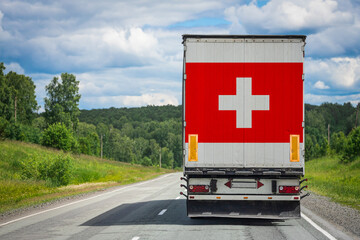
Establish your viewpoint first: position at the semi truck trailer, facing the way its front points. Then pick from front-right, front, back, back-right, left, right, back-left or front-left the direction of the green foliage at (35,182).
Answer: front-left

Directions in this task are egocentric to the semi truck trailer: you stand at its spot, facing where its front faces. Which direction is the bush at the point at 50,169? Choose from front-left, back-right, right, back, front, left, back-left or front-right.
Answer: front-left

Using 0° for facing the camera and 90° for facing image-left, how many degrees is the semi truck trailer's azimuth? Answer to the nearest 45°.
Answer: approximately 180°
